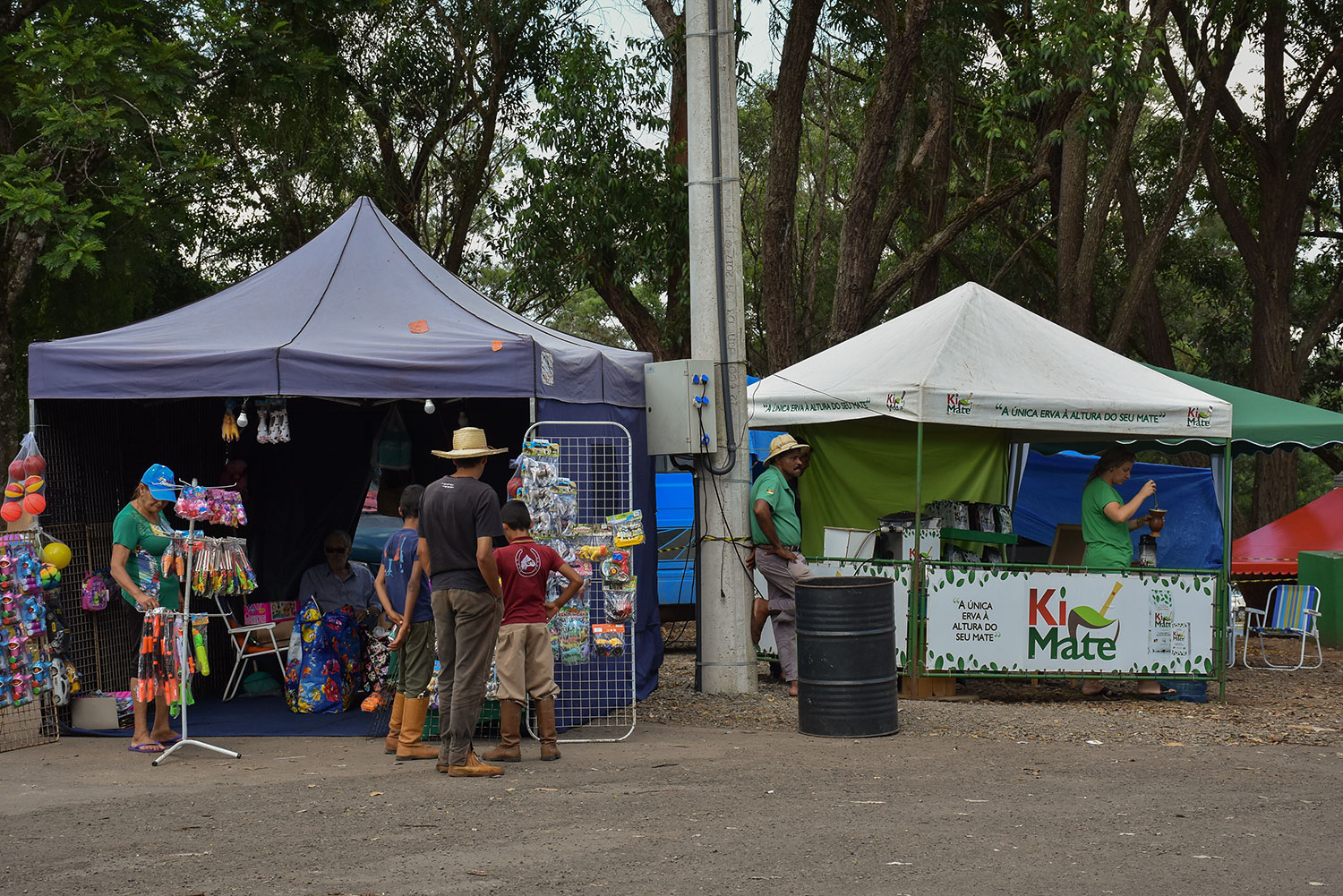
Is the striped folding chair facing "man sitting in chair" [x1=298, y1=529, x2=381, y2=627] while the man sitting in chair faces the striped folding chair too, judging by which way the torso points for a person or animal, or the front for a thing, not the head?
no

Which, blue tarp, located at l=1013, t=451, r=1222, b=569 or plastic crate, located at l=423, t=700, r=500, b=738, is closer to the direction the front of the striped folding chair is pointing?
the plastic crate

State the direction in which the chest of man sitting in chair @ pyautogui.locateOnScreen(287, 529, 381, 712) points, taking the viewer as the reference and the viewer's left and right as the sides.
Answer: facing the viewer

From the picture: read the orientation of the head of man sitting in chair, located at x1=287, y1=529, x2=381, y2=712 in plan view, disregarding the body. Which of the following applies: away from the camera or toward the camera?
toward the camera

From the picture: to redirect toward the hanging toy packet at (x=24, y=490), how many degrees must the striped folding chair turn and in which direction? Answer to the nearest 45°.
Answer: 0° — it already faces it

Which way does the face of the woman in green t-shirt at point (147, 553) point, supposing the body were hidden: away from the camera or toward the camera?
toward the camera

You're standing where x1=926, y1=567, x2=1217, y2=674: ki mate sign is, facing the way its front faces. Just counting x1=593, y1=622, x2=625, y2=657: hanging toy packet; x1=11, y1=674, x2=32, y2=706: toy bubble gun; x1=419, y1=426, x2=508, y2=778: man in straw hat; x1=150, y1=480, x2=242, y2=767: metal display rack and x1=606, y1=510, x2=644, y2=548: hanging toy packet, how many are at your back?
0

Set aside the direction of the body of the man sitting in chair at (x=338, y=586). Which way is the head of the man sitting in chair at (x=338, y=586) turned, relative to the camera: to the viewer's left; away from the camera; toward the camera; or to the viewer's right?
toward the camera

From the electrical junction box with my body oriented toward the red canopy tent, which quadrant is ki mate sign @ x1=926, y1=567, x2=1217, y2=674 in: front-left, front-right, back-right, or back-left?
front-right

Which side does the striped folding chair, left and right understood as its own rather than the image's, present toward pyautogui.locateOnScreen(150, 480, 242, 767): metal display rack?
front

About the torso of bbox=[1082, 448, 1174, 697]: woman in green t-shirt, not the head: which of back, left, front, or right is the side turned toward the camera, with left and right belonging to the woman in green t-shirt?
right

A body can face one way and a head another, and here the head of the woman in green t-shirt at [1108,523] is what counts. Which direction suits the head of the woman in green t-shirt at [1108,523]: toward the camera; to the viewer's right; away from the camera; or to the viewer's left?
to the viewer's right

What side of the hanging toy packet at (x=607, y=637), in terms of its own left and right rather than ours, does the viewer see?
front

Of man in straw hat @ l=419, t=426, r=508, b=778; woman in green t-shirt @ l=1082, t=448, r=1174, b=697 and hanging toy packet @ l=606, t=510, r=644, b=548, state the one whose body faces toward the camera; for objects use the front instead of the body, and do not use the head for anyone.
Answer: the hanging toy packet

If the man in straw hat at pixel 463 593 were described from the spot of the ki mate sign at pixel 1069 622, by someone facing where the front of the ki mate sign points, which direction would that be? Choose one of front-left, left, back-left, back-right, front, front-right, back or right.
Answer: front-right

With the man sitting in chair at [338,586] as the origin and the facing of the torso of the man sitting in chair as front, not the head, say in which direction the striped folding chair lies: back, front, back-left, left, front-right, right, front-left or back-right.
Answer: left

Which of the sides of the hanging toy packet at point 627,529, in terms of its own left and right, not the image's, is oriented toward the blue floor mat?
right
